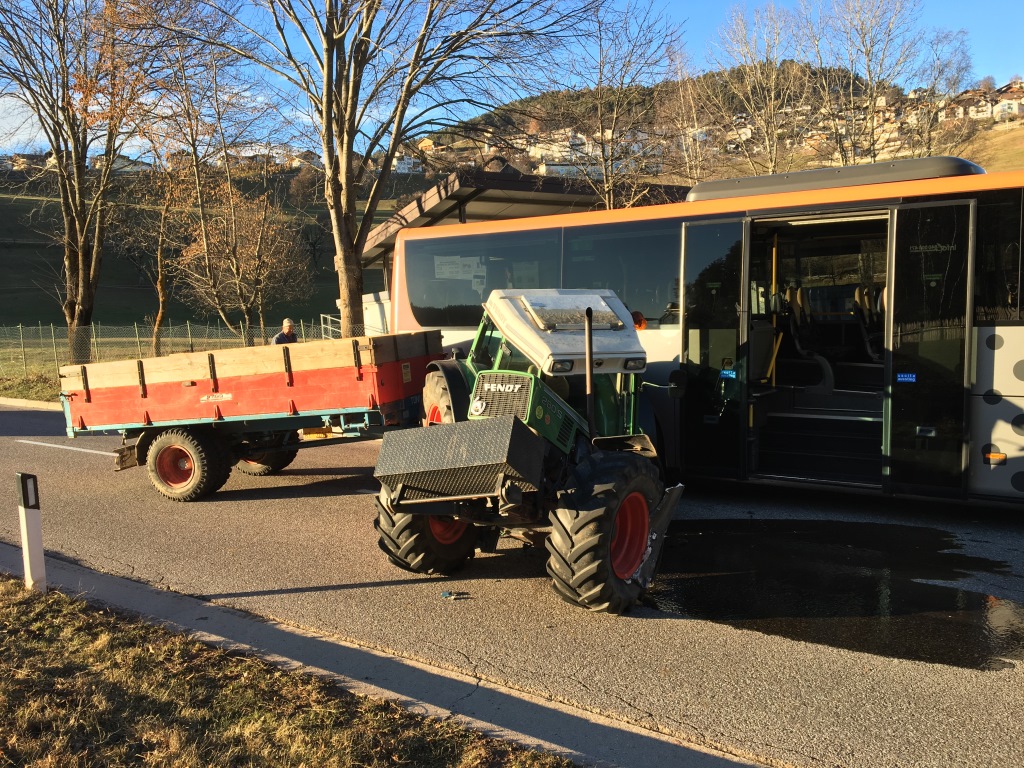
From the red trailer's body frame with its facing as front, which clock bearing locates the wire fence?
The wire fence is roughly at 7 o'clock from the red trailer.

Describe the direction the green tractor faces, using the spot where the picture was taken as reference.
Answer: facing the viewer and to the left of the viewer

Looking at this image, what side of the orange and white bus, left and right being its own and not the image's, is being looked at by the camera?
right

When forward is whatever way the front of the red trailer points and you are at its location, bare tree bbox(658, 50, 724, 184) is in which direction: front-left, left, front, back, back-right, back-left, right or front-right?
left

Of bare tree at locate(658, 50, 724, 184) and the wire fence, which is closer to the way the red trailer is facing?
the bare tree

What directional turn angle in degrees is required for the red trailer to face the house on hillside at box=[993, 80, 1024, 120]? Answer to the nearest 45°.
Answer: approximately 90° to its left

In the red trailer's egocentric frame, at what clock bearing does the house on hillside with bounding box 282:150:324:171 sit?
The house on hillside is roughly at 8 o'clock from the red trailer.

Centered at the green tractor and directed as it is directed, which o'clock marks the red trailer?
The red trailer is roughly at 3 o'clock from the green tractor.

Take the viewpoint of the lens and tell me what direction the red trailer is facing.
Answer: facing the viewer and to the right of the viewer

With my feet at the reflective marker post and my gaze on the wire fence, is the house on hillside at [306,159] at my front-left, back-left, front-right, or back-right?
front-right

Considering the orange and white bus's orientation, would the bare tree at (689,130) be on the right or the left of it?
on its left

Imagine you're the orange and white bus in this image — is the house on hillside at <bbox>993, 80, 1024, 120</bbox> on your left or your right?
on your left

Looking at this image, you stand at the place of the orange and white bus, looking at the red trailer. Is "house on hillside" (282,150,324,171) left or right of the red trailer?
right

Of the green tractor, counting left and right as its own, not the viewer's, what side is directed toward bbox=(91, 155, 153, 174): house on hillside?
right

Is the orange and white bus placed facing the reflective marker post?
no
